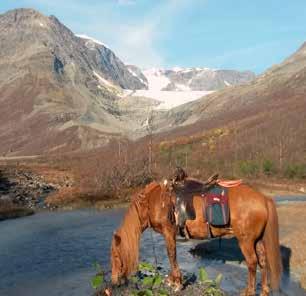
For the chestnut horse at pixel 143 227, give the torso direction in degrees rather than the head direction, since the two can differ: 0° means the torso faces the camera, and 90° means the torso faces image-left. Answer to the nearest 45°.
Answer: approximately 90°

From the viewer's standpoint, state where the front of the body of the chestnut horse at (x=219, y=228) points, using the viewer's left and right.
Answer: facing to the left of the viewer
